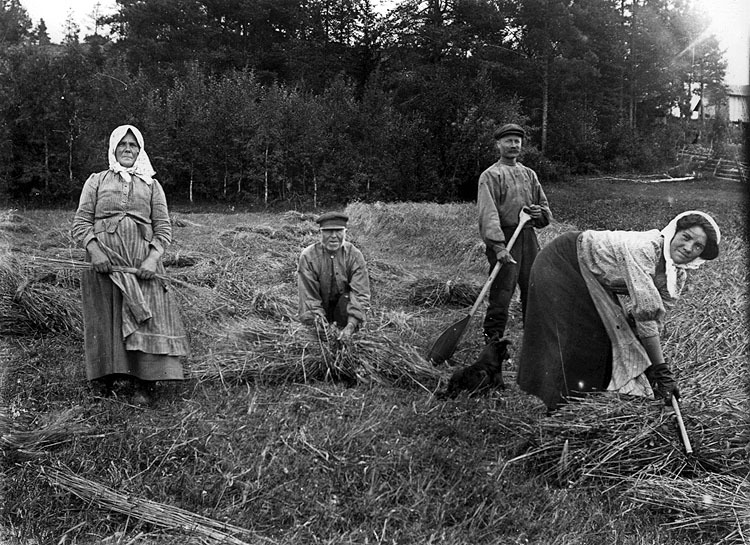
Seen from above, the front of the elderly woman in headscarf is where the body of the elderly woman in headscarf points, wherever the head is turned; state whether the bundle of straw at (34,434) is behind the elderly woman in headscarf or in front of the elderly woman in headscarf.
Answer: in front

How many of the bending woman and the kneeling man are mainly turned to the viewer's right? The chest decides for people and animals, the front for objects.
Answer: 1

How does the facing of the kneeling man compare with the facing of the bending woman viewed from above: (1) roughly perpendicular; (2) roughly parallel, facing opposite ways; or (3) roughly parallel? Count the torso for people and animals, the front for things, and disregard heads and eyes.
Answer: roughly perpendicular

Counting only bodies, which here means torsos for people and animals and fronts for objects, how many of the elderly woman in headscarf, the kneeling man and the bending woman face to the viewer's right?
1

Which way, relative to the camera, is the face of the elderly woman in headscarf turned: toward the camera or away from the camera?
toward the camera

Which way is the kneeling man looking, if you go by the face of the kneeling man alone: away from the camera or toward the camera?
toward the camera

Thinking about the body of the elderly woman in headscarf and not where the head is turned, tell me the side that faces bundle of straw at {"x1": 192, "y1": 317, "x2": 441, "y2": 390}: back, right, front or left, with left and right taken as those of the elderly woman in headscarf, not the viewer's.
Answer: left

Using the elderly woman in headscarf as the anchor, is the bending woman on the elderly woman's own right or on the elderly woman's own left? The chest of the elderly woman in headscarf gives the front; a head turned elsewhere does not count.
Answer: on the elderly woman's own left

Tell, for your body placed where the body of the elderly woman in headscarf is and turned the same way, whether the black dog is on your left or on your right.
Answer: on your left

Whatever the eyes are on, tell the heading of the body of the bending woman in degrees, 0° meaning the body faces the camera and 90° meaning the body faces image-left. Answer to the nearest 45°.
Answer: approximately 270°

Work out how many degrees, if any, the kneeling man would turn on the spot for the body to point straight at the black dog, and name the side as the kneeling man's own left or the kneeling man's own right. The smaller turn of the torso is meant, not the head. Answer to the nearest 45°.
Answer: approximately 45° to the kneeling man's own left

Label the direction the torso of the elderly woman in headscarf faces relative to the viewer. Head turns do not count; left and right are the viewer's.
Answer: facing the viewer

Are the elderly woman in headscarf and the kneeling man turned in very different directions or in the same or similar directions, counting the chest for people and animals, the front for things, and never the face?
same or similar directions

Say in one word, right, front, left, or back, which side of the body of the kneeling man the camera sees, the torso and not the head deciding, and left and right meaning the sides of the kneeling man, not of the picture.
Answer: front
